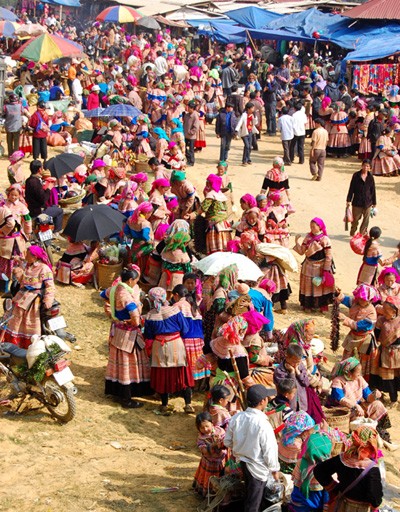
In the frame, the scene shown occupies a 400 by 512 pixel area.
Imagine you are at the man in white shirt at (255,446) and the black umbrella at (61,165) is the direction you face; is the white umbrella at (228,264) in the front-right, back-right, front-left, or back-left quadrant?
front-right

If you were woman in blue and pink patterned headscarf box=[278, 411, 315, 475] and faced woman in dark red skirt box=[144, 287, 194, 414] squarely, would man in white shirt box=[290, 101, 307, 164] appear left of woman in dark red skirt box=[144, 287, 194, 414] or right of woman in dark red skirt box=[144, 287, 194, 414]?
right

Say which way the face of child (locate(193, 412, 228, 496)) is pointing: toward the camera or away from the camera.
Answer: toward the camera

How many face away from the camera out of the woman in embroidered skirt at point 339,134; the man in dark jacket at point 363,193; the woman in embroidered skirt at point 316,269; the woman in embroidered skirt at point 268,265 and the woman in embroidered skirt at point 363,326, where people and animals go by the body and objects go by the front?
1

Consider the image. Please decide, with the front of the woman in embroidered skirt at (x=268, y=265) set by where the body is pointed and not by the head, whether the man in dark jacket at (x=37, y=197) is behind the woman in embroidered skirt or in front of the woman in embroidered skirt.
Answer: in front

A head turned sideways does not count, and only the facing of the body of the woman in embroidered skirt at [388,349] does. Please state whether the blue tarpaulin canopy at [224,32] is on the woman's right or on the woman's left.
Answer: on the woman's right

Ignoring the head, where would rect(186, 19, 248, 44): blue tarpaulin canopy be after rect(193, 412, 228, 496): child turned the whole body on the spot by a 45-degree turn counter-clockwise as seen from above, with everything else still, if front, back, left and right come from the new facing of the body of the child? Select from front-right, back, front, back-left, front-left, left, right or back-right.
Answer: left

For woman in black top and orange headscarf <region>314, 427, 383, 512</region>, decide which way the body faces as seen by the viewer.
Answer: away from the camera

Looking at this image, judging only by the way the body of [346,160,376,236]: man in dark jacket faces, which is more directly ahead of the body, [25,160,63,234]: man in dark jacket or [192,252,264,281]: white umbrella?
the white umbrella

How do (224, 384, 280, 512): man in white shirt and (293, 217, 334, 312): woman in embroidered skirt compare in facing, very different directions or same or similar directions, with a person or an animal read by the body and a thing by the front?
very different directions

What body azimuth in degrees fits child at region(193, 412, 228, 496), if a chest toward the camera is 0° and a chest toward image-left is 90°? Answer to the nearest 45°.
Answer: approximately 315°

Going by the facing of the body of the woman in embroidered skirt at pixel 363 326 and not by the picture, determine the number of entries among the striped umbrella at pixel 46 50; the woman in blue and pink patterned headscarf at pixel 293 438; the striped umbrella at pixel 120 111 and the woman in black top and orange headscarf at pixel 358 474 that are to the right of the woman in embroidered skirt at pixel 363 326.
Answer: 2
